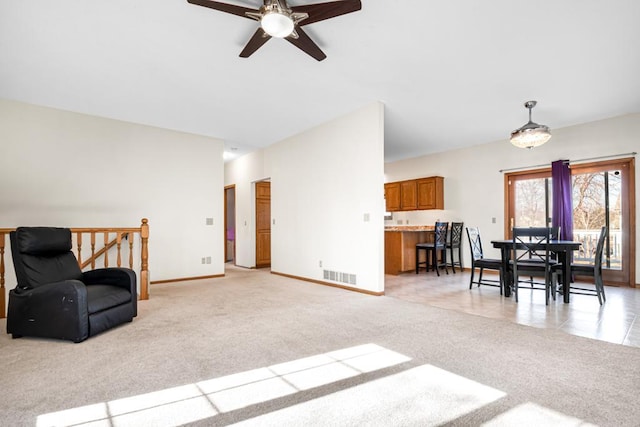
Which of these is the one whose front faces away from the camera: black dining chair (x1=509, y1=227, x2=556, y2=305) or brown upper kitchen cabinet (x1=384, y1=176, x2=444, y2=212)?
the black dining chair

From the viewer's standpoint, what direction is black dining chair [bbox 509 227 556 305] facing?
away from the camera

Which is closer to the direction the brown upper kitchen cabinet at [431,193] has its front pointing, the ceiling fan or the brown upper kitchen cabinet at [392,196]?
the ceiling fan

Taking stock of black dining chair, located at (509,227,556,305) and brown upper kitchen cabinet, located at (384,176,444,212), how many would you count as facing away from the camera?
1

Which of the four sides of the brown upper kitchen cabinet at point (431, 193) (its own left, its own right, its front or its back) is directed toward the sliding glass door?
left

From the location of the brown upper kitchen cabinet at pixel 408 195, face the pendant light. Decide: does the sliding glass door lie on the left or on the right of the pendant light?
left

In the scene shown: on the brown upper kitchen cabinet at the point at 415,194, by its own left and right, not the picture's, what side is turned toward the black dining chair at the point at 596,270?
left

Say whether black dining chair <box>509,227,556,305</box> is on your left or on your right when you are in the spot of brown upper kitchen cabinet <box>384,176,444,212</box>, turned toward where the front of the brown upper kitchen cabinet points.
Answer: on your left
